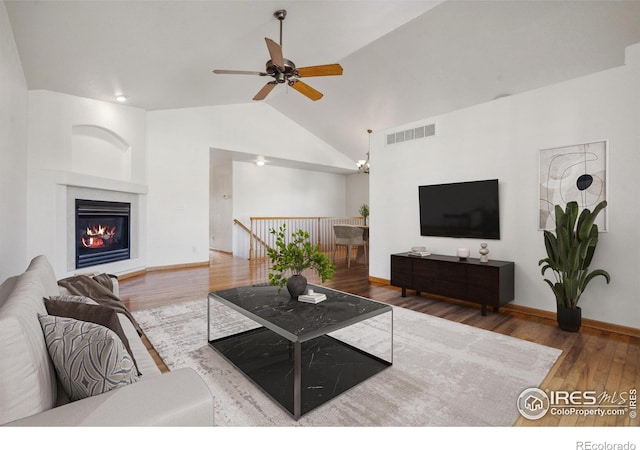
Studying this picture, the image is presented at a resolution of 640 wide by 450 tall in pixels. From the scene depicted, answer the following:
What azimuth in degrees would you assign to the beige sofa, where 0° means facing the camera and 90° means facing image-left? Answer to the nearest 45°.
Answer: approximately 270°

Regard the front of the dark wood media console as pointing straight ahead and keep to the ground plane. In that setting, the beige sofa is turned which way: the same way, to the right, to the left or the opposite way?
the opposite way

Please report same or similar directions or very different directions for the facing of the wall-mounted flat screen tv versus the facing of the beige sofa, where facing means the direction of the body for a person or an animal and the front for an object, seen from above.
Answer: very different directions

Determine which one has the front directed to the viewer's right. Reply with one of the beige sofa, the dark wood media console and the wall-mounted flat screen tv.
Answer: the beige sofa

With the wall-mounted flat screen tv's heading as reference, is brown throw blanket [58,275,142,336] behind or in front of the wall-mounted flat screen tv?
in front

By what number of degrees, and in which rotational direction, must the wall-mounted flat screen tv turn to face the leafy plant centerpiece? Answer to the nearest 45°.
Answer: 0° — it already faces it

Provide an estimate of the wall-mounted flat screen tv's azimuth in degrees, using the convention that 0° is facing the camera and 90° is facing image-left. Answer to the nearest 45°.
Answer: approximately 45°

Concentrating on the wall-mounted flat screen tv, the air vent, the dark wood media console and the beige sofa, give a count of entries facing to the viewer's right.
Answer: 1

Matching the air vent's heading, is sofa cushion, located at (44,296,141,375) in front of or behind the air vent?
in front

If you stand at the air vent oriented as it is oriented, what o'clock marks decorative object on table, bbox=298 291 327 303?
The decorative object on table is roughly at 11 o'clock from the air vent.

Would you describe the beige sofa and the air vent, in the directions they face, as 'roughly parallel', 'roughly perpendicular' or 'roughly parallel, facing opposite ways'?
roughly parallel, facing opposite ways

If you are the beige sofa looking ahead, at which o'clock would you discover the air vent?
The air vent is roughly at 11 o'clock from the beige sofa.

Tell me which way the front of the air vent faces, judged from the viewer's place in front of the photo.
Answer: facing the viewer and to the left of the viewer
